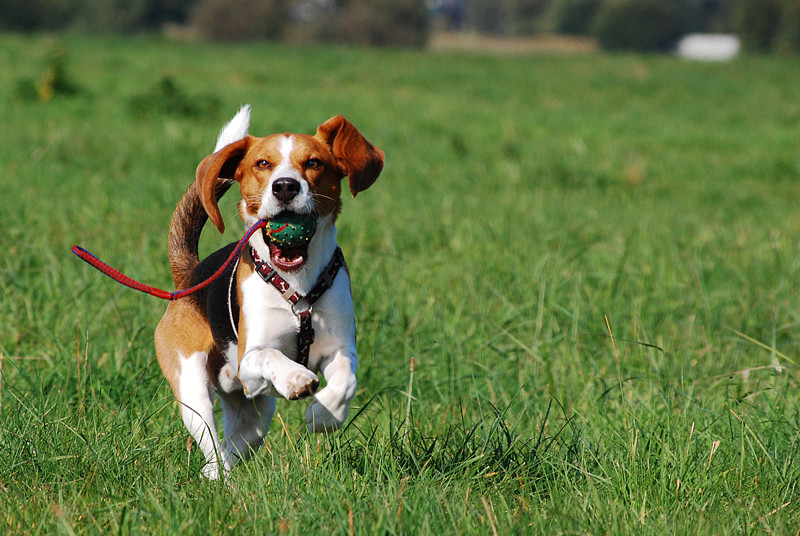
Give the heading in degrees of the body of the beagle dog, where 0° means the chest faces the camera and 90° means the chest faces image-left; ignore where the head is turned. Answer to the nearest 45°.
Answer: approximately 315°
